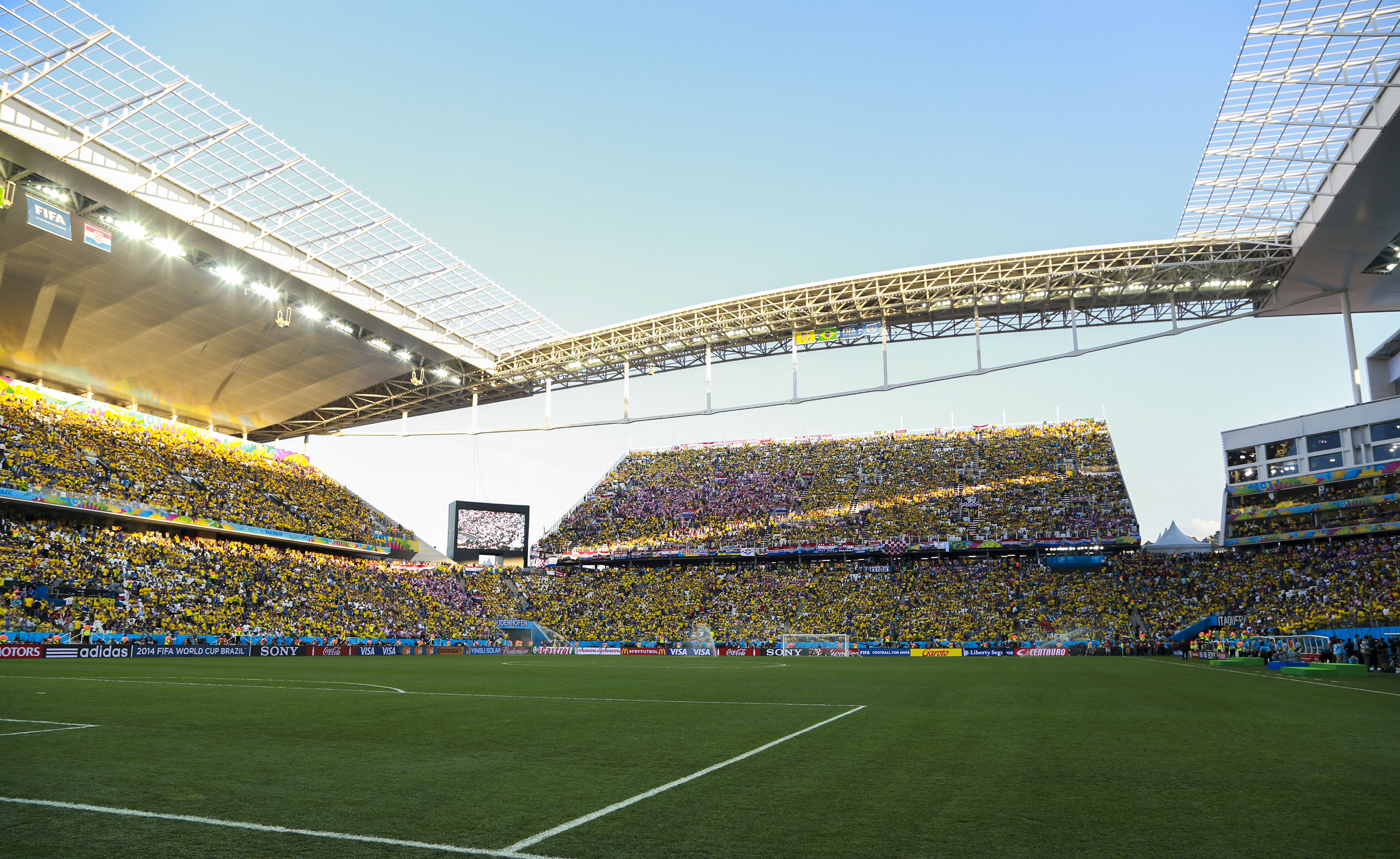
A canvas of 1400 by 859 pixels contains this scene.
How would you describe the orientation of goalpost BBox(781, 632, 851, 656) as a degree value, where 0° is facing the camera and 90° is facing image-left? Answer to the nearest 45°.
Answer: approximately 0°

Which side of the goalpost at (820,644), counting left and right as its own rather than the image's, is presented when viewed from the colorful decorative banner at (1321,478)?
left

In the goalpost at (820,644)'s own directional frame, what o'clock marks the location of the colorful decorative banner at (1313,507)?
The colorful decorative banner is roughly at 9 o'clock from the goalpost.

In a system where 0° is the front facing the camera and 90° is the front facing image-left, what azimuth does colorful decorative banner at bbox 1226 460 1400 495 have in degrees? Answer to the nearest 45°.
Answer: approximately 45°

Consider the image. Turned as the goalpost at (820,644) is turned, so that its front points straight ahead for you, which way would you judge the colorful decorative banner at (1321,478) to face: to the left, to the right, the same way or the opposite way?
to the right
